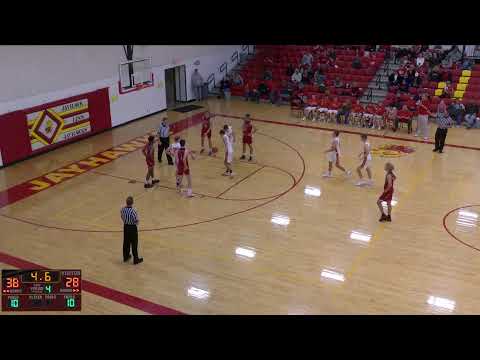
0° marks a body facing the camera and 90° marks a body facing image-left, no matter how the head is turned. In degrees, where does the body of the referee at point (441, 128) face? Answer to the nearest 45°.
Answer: approximately 45°

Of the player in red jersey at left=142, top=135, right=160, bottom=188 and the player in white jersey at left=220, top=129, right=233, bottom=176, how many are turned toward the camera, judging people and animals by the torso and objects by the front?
0

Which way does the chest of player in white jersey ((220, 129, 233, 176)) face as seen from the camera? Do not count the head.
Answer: to the viewer's left

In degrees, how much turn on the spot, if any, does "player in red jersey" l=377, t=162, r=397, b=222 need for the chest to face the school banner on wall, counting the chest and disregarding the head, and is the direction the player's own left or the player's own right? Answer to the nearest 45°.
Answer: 0° — they already face it

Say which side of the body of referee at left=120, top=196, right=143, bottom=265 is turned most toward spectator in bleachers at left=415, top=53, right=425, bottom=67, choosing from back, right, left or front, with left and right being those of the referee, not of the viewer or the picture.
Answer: front

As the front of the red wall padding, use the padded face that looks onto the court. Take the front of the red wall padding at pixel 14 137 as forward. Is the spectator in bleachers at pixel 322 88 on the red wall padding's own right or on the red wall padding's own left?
on the red wall padding's own left

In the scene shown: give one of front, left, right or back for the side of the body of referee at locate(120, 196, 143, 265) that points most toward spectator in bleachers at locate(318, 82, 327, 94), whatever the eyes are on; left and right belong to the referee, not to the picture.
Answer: front

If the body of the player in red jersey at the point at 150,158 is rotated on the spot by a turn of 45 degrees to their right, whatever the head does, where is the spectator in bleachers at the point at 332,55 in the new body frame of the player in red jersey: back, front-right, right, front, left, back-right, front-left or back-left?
left

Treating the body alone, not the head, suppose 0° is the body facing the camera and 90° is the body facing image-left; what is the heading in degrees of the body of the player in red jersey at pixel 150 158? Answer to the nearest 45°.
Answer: approximately 270°

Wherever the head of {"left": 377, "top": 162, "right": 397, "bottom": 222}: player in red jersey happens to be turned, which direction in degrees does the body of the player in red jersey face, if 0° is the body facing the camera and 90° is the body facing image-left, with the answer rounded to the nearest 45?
approximately 90°

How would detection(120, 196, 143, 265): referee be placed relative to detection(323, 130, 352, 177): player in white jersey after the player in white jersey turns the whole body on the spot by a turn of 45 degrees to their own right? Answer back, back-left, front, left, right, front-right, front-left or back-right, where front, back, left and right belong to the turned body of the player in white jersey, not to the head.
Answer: left

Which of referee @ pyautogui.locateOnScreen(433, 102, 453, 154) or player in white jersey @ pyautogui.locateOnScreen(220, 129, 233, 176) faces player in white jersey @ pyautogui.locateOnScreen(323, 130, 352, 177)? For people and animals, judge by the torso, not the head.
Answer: the referee

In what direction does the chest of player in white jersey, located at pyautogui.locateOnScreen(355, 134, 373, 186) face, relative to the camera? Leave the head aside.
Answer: to the viewer's left

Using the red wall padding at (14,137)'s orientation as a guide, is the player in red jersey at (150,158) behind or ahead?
ahead
